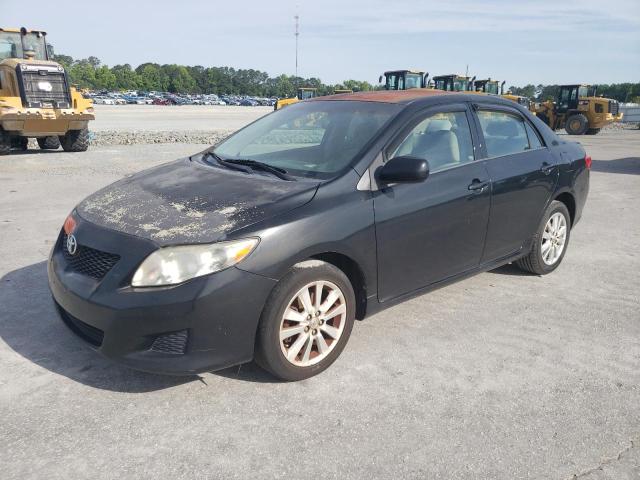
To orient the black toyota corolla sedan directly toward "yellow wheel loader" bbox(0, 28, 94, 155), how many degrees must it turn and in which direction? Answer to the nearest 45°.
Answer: approximately 90° to its right

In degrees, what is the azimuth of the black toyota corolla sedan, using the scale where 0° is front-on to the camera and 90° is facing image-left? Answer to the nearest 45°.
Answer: approximately 45°

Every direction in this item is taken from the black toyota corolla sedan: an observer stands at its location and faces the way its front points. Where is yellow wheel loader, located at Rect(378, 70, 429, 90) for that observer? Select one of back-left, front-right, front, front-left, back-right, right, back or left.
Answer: back-right

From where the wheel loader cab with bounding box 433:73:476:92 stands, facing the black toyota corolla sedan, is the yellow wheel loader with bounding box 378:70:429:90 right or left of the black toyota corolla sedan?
right

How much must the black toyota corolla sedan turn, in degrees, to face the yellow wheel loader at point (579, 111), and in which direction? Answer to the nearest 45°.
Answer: approximately 180°

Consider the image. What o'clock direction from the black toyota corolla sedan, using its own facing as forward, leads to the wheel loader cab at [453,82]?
The wheel loader cab is roughly at 5 o'clock from the black toyota corolla sedan.
